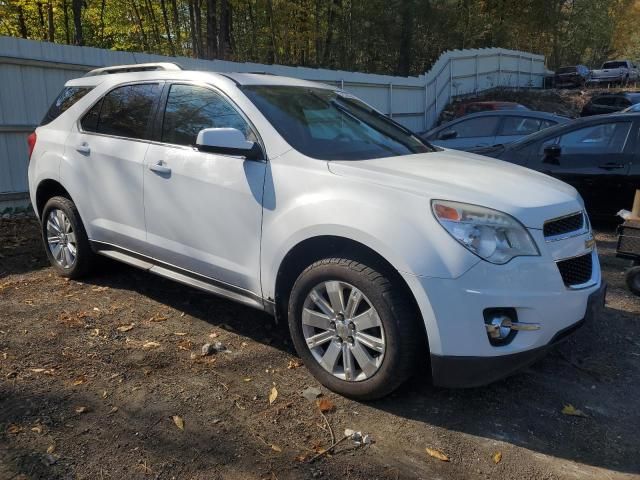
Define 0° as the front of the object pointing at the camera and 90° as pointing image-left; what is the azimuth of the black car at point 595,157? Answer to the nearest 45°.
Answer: approximately 90°

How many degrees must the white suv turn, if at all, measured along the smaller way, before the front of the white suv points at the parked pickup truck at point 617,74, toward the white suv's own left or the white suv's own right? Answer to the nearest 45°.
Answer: approximately 90° to the white suv's own left

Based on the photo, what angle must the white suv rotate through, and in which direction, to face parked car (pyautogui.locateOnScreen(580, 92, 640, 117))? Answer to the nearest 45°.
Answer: approximately 90° to its left

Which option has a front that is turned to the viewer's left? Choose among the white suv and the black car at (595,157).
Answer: the black car

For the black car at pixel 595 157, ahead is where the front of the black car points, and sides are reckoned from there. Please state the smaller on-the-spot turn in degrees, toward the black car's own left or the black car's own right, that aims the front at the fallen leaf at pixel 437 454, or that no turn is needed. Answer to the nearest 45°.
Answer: approximately 90° to the black car's own left

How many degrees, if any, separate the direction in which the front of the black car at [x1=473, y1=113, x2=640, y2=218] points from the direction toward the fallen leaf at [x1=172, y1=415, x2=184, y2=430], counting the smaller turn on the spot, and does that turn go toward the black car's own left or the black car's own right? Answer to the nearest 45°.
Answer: approximately 90° to the black car's own left

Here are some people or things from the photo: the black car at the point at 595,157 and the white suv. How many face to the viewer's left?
1

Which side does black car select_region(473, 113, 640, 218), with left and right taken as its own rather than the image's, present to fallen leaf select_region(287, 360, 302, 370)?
left

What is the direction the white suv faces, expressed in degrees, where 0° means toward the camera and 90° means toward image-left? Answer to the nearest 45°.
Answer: approximately 315°

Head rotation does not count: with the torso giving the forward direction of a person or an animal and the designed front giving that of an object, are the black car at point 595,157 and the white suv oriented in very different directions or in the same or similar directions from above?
very different directions

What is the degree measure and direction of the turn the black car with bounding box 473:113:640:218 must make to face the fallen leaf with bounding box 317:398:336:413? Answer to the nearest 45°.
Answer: approximately 90° to its left
